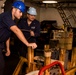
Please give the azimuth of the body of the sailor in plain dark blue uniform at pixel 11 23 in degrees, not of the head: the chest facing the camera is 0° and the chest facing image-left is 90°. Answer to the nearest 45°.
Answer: approximately 270°
